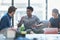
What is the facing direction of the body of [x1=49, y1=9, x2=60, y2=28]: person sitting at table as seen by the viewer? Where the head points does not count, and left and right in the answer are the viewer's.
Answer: facing the viewer and to the left of the viewer

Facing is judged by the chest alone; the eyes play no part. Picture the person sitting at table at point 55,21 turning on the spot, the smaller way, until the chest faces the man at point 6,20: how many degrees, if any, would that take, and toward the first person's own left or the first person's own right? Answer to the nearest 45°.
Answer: approximately 45° to the first person's own right
